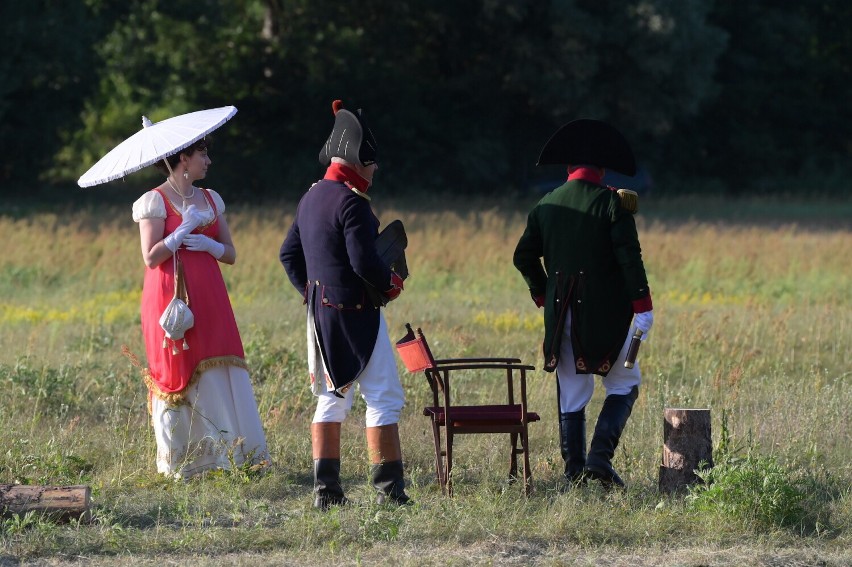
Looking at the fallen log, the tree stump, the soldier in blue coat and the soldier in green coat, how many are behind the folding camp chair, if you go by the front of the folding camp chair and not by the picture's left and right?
2

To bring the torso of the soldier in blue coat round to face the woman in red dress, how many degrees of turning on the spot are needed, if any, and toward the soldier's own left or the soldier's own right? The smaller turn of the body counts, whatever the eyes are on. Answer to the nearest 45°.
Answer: approximately 90° to the soldier's own left

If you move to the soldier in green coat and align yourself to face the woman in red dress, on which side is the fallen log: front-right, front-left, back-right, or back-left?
front-left

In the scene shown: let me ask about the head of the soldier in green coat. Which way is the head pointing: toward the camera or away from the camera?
away from the camera

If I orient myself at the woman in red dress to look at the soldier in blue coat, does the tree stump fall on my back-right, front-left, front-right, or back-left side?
front-left

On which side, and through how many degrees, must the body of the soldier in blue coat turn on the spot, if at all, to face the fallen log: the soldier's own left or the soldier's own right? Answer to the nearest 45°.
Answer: approximately 135° to the soldier's own left

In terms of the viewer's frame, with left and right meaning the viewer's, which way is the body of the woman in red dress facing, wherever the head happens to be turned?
facing the viewer and to the right of the viewer

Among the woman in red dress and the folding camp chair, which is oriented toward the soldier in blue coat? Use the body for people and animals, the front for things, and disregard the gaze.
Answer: the woman in red dress

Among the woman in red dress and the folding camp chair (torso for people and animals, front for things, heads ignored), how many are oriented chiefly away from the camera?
0

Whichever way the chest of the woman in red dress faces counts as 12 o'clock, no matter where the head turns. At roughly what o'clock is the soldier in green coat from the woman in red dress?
The soldier in green coat is roughly at 11 o'clock from the woman in red dress.
